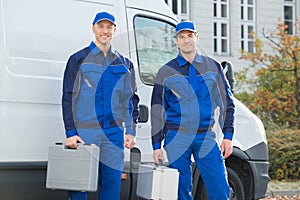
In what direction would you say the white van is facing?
to the viewer's right

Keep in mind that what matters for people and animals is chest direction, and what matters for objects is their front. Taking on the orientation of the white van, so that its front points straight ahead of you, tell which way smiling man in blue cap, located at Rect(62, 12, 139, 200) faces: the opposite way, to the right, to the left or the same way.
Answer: to the right

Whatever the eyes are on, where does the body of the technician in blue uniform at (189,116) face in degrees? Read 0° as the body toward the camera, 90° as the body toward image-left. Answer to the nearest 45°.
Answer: approximately 0°

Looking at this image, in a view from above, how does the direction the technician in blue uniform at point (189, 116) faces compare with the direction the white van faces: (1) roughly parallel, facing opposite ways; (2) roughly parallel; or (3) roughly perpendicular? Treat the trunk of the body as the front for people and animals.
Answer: roughly perpendicular

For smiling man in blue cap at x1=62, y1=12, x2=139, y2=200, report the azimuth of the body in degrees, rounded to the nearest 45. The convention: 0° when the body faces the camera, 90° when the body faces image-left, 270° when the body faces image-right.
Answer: approximately 0°

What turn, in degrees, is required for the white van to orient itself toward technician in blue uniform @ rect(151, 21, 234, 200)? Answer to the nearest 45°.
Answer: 0° — it already faces them
